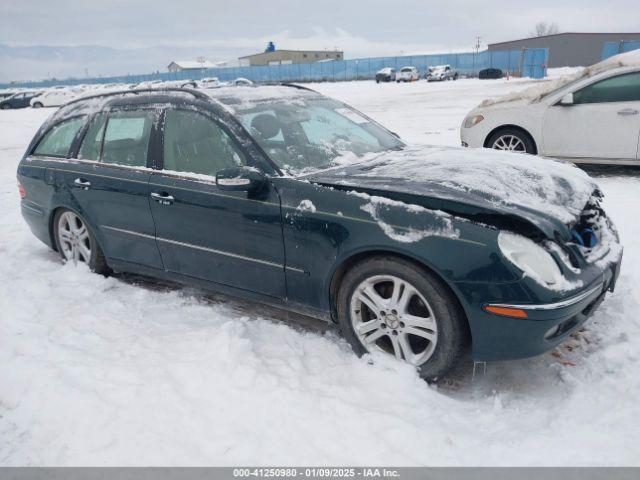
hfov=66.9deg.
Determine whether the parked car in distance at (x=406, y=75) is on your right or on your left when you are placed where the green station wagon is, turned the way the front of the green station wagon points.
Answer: on your left

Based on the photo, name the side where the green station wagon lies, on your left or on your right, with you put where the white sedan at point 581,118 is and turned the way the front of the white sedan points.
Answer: on your left

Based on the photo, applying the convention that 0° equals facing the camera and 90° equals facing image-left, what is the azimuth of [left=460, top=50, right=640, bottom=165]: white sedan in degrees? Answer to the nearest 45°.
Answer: approximately 90°

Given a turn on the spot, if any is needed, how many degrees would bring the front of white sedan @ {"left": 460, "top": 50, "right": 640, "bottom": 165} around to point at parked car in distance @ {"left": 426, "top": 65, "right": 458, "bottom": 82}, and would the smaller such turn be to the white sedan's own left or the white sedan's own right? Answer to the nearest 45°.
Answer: approximately 90° to the white sedan's own right

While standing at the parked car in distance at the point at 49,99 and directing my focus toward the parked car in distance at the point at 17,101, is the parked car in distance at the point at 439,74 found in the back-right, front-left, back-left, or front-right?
back-right

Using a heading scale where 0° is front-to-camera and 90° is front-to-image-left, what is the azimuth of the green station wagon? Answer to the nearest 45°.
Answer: approximately 315°

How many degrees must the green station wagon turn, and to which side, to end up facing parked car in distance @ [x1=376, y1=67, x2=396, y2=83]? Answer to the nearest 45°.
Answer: approximately 135° to its left

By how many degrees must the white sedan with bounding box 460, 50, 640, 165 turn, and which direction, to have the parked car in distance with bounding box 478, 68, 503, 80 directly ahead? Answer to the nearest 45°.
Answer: approximately 90° to its right

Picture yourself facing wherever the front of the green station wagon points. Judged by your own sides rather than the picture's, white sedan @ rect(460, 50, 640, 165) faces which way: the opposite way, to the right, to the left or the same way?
the opposite way

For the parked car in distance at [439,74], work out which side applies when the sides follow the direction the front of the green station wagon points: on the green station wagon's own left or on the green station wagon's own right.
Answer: on the green station wagon's own left

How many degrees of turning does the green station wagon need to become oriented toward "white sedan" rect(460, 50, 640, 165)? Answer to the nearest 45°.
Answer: approximately 90° to its left

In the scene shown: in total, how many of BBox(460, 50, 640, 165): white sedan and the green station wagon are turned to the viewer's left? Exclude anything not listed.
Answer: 1
